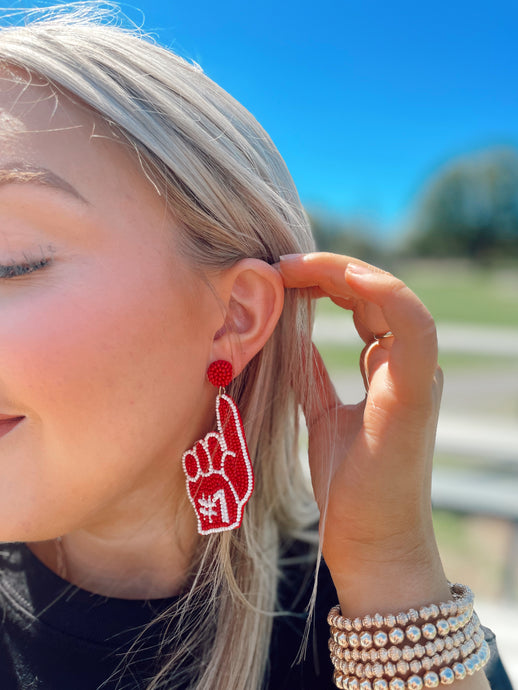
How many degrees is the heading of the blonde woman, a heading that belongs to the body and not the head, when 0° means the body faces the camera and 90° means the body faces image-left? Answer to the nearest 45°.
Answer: approximately 45°
